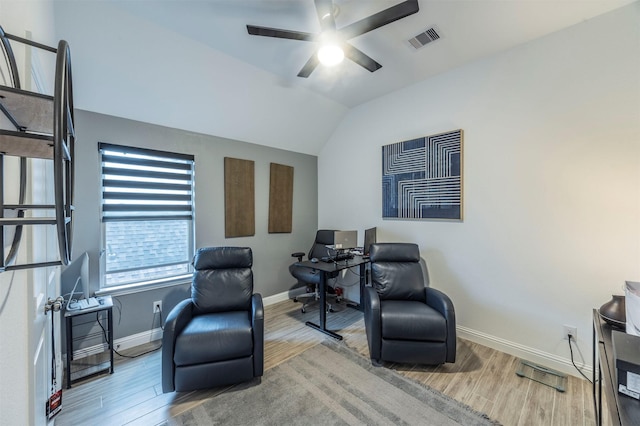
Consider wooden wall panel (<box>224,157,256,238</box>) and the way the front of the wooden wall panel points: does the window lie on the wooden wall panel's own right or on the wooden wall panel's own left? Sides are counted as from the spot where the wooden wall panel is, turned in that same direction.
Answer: on the wooden wall panel's own right

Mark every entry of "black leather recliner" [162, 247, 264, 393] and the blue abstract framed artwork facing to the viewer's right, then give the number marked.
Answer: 0

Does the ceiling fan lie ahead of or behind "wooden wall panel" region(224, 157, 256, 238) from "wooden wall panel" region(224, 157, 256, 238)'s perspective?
ahead

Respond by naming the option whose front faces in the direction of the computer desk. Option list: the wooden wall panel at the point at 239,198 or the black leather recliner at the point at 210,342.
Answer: the wooden wall panel

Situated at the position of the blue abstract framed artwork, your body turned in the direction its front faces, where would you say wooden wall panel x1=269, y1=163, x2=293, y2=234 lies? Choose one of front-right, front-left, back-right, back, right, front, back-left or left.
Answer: front-right

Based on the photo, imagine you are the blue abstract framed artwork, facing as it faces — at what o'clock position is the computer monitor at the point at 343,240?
The computer monitor is roughly at 1 o'clock from the blue abstract framed artwork.

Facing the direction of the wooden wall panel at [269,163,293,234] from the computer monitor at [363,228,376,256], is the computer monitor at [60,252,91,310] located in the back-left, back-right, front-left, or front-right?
front-left

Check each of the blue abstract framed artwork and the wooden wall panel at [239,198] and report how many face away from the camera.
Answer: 0

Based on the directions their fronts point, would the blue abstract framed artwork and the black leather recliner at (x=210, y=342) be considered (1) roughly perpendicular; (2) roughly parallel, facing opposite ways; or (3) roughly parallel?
roughly perpendicular

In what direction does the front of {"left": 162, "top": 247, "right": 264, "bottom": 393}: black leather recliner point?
toward the camera

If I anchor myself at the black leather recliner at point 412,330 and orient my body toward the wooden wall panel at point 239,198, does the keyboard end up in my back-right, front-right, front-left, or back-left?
front-right

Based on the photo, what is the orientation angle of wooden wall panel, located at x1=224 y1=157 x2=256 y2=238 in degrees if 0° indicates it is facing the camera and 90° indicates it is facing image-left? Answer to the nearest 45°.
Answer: approximately 315°

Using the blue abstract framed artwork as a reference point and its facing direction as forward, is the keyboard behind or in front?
in front

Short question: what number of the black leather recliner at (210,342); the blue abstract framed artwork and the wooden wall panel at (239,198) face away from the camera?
0
